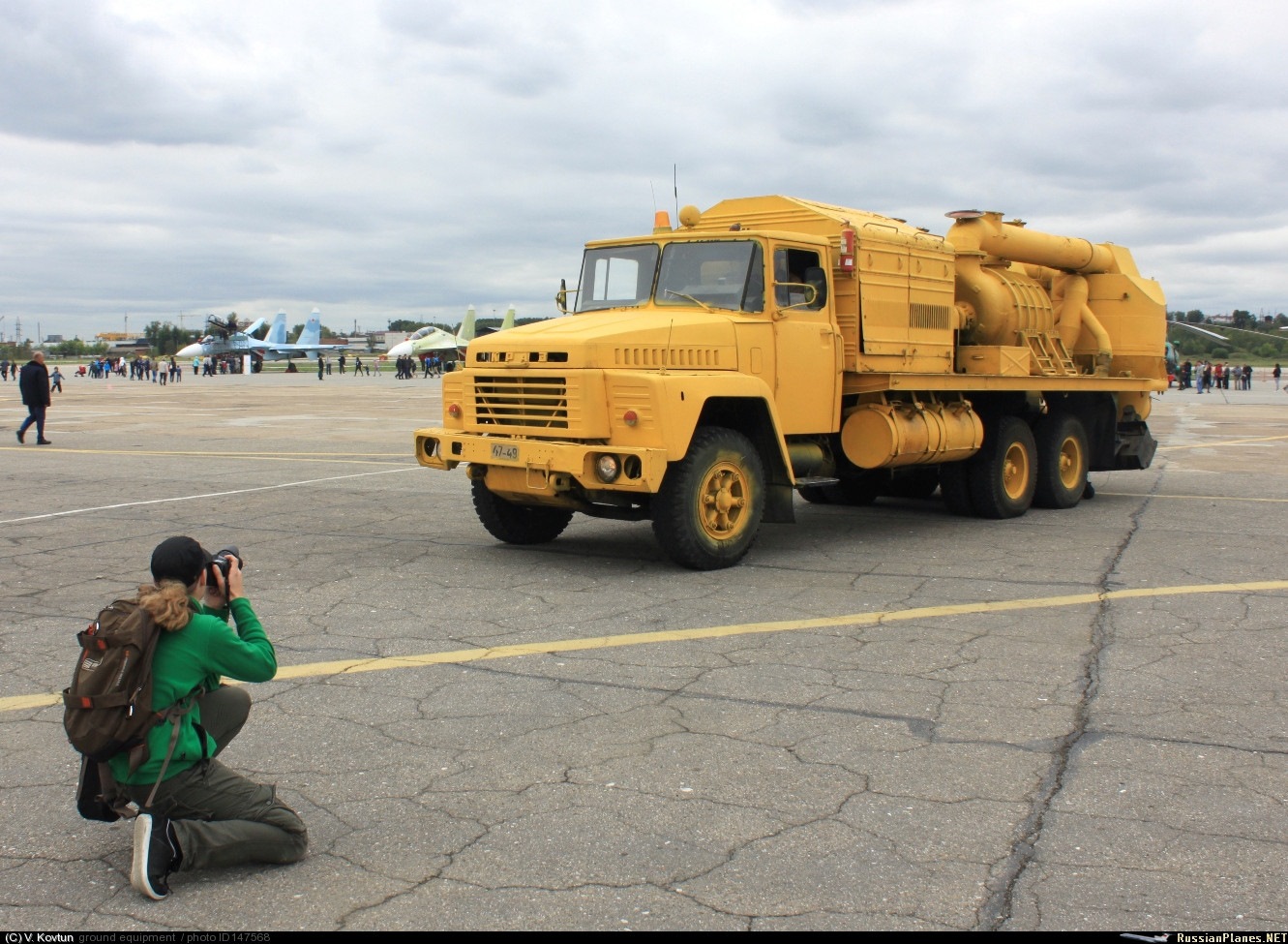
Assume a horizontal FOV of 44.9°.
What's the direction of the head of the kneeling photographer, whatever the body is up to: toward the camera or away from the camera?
away from the camera

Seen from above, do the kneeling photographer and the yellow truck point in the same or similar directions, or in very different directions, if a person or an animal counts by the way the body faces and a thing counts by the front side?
very different directions

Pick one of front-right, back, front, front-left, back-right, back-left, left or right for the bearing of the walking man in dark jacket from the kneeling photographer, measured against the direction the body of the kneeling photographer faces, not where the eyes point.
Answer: front-left

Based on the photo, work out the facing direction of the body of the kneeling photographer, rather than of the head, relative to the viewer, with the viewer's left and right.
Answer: facing away from the viewer and to the right of the viewer

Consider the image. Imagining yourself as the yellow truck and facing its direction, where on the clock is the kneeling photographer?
The kneeling photographer is roughly at 11 o'clock from the yellow truck.

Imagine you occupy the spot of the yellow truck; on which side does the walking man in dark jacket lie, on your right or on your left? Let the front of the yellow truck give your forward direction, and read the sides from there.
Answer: on your right

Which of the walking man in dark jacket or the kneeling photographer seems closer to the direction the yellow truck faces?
the kneeling photographer

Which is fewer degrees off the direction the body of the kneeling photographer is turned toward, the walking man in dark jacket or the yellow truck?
the yellow truck
